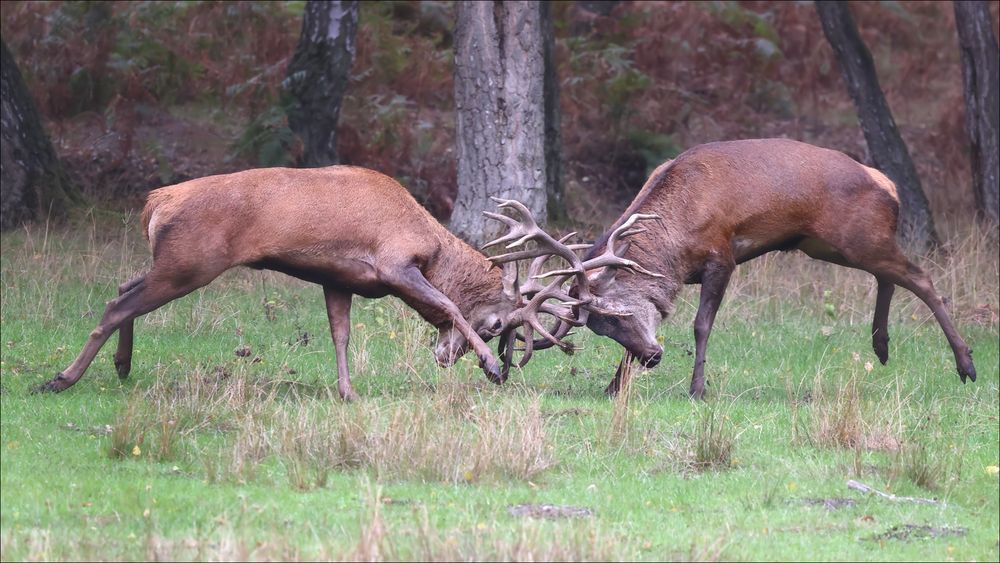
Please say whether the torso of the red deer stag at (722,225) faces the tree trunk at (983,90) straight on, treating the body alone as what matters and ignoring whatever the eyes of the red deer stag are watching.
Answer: no

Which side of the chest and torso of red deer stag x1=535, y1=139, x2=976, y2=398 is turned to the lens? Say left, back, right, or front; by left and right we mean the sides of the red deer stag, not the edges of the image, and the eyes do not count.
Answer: left

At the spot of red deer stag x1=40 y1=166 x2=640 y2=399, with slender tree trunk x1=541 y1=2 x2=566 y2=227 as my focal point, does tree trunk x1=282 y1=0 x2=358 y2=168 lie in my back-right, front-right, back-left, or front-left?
front-left

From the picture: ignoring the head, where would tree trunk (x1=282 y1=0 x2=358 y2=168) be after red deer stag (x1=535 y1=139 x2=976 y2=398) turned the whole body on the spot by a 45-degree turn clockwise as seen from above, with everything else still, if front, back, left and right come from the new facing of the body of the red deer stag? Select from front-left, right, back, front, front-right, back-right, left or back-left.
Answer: front

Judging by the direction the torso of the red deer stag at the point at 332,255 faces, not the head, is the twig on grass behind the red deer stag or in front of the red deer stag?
in front

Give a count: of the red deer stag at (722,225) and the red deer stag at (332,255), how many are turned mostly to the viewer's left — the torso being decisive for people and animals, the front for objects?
1

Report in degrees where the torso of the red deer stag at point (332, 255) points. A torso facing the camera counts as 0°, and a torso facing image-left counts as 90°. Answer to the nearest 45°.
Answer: approximately 270°

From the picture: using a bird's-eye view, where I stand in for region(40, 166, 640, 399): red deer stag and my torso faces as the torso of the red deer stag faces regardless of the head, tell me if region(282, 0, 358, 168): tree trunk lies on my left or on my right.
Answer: on my left

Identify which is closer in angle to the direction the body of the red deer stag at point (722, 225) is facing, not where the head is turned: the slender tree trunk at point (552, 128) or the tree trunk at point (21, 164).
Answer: the tree trunk

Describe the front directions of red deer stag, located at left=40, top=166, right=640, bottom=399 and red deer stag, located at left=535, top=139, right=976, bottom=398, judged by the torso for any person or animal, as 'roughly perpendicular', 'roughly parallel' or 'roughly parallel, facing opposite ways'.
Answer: roughly parallel, facing opposite ways

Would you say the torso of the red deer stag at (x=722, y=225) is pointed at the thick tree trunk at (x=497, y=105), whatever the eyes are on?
no

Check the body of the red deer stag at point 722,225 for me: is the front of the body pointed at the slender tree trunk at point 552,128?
no

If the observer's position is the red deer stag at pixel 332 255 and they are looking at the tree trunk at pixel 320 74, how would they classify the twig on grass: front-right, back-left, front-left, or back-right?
back-right

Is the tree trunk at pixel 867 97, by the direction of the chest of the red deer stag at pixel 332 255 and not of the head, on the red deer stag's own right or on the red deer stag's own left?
on the red deer stag's own left

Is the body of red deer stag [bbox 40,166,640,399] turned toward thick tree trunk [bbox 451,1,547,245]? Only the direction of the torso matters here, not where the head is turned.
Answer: no
